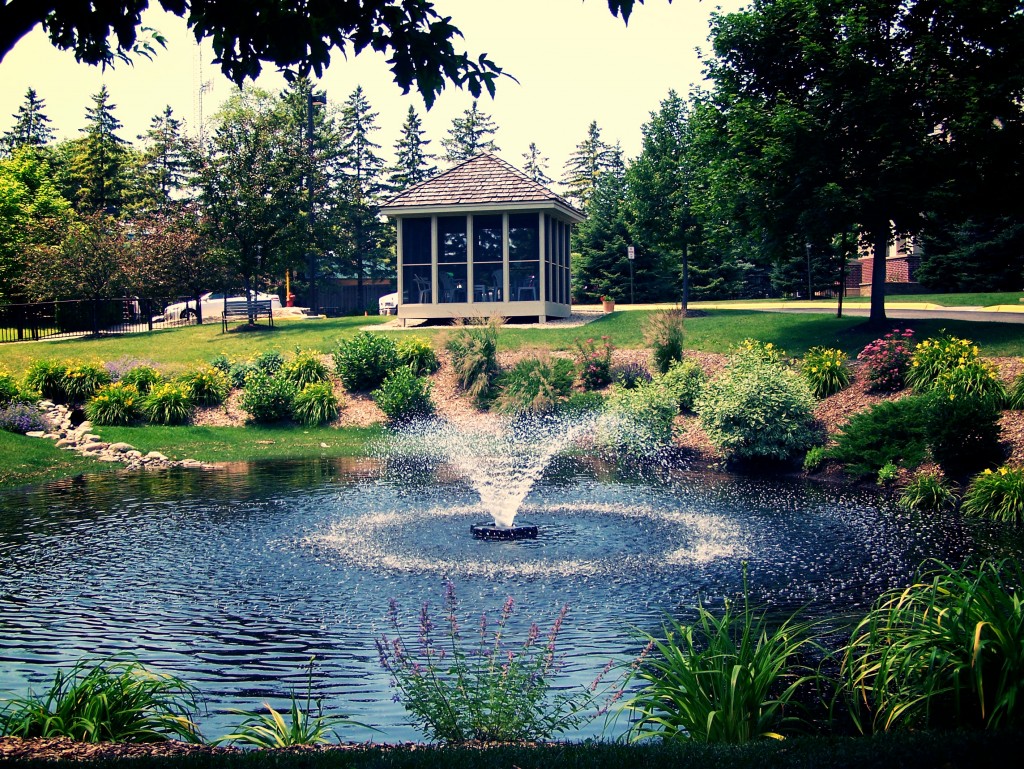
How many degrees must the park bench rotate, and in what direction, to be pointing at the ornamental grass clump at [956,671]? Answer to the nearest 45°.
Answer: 0° — it already faces it

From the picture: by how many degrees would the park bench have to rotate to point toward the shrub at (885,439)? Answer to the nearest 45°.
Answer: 0° — it already faces it

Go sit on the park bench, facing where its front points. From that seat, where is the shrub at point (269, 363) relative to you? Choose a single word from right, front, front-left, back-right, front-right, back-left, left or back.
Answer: front

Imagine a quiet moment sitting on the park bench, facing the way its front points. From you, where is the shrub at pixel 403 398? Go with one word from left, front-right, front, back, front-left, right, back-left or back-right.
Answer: front

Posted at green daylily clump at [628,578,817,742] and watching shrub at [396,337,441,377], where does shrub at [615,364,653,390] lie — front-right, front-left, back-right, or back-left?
front-right

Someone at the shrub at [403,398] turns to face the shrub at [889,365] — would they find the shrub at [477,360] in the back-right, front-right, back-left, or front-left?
front-left

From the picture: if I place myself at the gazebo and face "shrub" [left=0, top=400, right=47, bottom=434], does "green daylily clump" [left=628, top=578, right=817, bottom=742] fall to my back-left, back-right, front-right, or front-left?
front-left

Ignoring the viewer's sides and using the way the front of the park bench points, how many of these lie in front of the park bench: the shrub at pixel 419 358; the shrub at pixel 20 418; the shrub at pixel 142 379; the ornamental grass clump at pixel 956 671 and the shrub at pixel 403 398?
5

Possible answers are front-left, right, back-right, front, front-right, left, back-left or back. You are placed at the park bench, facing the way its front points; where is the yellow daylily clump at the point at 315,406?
front

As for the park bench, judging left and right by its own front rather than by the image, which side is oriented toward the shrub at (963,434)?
front

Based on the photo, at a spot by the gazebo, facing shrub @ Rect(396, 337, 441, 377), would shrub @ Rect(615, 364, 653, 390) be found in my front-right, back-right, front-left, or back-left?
front-left

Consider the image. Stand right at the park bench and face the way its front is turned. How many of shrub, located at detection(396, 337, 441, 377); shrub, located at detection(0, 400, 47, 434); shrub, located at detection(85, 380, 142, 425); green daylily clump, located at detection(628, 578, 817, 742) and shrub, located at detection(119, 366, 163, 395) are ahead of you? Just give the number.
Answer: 5

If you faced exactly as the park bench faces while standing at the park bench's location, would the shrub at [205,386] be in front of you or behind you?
in front

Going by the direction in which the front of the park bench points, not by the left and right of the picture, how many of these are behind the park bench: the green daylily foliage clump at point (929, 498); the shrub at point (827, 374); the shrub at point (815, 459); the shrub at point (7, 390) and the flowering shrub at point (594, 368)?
0

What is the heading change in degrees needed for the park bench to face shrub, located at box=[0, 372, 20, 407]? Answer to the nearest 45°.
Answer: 0° — it already faces it

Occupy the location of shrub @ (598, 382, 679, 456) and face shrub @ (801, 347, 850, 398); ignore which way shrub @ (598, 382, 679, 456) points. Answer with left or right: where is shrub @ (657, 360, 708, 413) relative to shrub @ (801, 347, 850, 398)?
left

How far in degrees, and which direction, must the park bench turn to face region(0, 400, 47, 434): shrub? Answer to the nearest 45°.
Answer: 0° — it already faces it

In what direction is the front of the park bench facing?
toward the camera
